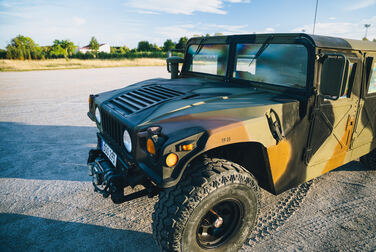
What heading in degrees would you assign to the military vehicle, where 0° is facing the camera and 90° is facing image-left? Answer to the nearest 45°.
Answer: approximately 45°
